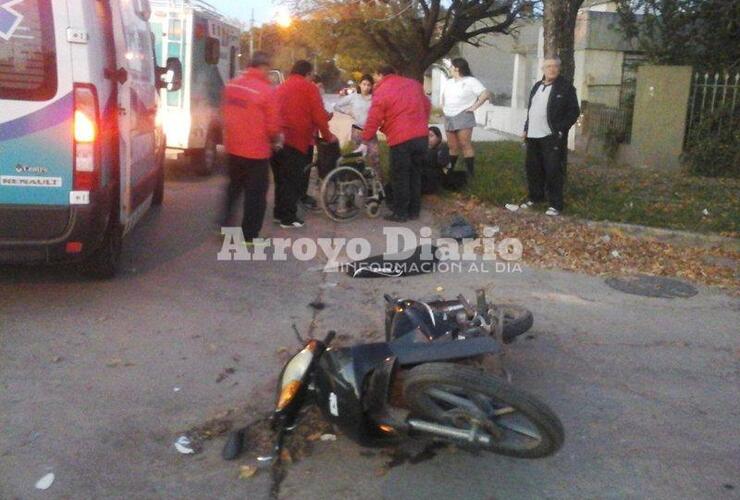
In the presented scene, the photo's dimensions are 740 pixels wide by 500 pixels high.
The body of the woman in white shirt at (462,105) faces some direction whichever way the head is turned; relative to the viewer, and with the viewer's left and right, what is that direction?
facing the viewer and to the left of the viewer

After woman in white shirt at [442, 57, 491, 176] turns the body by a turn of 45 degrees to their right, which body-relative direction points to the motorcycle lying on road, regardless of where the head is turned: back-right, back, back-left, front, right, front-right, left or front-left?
left

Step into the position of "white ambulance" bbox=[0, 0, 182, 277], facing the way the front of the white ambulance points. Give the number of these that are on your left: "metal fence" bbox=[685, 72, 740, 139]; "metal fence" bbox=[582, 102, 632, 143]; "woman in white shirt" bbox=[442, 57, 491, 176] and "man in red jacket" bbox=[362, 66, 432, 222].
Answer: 0

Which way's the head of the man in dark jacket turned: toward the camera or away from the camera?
toward the camera

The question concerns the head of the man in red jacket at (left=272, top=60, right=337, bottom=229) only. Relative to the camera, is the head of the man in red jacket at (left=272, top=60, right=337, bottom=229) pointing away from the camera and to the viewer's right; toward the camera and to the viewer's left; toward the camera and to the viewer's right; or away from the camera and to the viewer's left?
away from the camera and to the viewer's right

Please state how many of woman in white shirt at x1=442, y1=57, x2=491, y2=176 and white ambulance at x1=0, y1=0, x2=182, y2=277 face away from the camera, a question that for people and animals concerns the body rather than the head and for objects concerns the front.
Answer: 1

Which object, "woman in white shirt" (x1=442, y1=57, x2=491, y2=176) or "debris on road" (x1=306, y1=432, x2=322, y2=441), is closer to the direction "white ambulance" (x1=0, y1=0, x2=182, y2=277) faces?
the woman in white shirt

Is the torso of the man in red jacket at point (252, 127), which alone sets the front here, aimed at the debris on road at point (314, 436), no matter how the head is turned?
no

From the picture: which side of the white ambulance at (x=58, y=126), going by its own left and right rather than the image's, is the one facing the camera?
back

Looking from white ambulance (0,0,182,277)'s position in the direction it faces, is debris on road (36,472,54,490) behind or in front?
behind

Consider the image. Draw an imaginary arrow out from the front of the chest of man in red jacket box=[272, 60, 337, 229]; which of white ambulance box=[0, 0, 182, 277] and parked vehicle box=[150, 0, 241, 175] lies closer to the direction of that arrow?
the parked vehicle

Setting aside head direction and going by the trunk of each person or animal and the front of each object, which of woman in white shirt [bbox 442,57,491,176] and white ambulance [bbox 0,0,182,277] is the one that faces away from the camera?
the white ambulance
